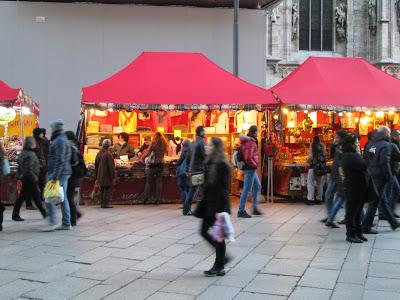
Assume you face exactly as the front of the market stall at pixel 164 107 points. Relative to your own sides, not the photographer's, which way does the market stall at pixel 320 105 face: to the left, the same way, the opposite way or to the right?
the same way

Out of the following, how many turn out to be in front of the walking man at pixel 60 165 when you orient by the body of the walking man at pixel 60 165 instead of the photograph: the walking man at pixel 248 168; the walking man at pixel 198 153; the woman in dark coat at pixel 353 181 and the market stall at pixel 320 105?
0

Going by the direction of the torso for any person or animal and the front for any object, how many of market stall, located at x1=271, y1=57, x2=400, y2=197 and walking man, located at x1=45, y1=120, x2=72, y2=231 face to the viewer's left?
1

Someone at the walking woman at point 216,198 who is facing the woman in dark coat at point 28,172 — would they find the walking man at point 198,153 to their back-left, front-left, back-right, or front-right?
front-right

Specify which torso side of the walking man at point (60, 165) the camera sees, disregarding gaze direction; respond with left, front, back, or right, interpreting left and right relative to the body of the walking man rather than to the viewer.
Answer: left

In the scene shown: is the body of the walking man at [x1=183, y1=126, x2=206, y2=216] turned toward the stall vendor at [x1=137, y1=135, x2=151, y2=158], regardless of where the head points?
no

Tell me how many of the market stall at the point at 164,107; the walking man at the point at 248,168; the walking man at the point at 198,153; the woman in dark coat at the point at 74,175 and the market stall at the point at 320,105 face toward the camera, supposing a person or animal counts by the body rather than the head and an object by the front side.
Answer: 2

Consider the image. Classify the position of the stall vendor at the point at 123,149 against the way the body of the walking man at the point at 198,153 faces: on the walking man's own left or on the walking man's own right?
on the walking man's own left

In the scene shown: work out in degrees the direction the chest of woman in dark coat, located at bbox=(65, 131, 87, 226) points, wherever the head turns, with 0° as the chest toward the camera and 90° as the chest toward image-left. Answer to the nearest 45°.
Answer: approximately 90°

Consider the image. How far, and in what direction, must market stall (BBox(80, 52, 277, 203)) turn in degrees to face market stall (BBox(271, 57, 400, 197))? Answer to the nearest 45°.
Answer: approximately 90° to its left

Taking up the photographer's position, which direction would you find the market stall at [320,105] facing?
facing the viewer

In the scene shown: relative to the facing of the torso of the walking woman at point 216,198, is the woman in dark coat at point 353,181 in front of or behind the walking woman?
behind
